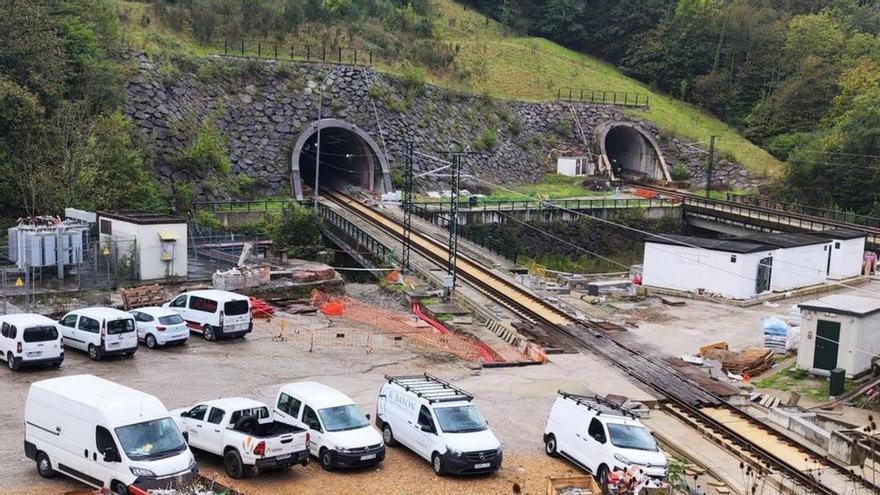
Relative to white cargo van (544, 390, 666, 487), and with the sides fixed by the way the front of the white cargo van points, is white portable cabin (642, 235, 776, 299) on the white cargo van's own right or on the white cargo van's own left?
on the white cargo van's own left

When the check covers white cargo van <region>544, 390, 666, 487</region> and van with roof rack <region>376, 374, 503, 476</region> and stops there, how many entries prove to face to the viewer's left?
0

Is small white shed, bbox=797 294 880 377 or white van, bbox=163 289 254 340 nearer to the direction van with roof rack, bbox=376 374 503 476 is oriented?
the small white shed

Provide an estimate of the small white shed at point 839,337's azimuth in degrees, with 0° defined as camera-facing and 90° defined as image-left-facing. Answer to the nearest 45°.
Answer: approximately 45°

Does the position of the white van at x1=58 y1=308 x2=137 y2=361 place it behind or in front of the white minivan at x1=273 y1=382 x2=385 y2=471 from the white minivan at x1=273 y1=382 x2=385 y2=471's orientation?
behind

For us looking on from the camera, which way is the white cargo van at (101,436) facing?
facing the viewer and to the right of the viewer

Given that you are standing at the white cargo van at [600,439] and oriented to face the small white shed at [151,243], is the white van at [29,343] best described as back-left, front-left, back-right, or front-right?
front-left

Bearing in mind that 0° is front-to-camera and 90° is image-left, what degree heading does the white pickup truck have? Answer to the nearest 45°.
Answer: approximately 135°

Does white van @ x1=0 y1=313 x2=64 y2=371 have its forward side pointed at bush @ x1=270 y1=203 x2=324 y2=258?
no

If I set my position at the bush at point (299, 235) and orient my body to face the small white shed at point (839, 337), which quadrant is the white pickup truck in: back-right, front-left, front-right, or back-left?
front-right

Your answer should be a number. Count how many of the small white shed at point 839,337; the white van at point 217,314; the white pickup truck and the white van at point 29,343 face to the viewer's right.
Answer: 0

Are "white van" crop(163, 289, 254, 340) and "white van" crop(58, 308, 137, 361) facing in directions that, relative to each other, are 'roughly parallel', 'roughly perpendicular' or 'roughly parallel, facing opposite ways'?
roughly parallel

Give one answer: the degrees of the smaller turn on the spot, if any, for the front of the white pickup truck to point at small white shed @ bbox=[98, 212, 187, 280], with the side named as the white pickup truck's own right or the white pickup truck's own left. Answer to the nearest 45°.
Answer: approximately 45° to the white pickup truck's own right

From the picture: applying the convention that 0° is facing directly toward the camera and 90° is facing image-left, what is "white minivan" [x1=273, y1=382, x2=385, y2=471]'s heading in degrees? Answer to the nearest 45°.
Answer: approximately 315°

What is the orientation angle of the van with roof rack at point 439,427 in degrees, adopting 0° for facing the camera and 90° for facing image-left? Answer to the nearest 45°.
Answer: approximately 315°
